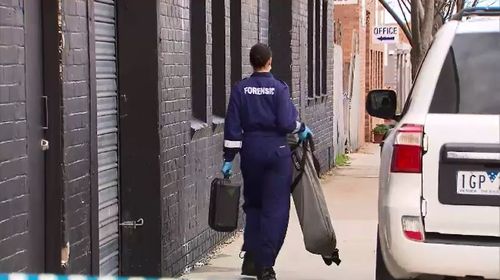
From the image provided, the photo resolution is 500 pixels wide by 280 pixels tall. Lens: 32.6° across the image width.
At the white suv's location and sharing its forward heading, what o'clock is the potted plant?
The potted plant is roughly at 12 o'clock from the white suv.

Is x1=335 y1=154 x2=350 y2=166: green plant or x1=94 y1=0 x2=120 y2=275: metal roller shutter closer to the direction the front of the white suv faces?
the green plant

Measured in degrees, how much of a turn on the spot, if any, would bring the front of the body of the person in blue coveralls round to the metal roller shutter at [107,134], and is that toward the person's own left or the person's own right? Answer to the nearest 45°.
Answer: approximately 90° to the person's own left

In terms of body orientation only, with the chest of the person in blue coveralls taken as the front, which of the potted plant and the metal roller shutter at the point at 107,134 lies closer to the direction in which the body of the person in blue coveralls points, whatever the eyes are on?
the potted plant

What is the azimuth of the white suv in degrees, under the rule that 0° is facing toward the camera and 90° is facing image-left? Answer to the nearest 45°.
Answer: approximately 180°

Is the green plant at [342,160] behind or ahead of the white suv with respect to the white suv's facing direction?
ahead

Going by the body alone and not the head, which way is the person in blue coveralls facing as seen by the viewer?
away from the camera

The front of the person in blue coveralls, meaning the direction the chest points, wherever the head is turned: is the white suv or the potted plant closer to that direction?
the potted plant

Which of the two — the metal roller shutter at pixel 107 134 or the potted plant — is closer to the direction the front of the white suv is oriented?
the potted plant

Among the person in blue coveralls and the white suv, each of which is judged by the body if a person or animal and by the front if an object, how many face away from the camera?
2
